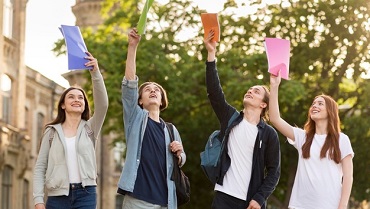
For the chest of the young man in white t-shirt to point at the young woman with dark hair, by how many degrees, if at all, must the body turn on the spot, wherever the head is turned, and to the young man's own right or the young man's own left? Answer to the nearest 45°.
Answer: approximately 45° to the young man's own right

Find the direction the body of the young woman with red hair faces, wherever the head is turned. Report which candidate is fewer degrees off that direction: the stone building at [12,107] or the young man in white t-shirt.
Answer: the young man in white t-shirt

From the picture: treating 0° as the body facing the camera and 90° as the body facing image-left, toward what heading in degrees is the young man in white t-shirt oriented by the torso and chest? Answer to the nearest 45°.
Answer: approximately 45°

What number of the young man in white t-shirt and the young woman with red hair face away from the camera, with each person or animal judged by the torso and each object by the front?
0

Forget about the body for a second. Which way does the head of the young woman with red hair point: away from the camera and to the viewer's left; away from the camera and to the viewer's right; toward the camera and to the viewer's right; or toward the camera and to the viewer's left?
toward the camera and to the viewer's left

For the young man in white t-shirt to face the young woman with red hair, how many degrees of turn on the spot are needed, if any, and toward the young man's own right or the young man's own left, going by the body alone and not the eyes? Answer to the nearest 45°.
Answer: approximately 135° to the young man's own left

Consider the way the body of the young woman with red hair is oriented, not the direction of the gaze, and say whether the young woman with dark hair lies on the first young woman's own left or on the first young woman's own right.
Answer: on the first young woman's own right

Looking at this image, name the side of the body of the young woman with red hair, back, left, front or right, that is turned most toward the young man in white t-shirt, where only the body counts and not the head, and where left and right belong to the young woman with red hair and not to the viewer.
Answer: right

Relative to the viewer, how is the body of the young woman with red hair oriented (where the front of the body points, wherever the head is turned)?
toward the camera
